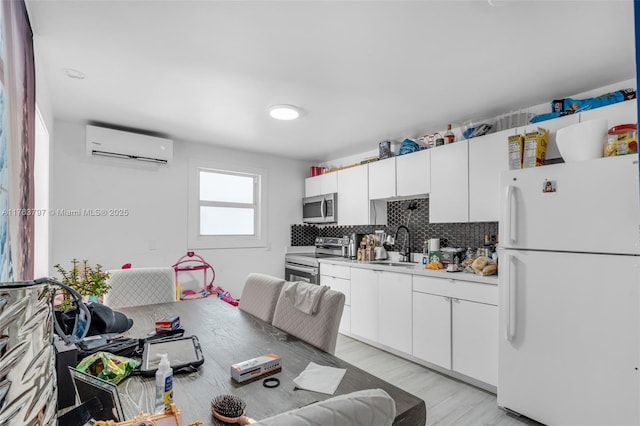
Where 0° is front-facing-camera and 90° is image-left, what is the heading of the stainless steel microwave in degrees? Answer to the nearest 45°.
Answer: approximately 45°

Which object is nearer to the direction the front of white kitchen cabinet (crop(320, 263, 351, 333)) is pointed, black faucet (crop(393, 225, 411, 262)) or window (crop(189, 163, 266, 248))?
the window

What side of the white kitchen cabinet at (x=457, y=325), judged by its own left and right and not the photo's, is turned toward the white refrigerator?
left

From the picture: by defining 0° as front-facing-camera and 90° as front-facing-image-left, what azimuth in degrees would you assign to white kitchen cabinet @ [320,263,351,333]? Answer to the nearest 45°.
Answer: approximately 45°

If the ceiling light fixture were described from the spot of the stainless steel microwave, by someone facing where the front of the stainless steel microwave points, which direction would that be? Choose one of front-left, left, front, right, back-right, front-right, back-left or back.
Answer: front-left

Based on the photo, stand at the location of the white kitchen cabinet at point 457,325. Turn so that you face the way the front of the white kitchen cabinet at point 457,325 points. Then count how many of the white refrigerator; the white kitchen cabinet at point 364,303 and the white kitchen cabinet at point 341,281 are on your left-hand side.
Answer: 1

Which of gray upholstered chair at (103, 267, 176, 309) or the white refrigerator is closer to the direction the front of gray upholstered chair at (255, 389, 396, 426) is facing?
the gray upholstered chair
